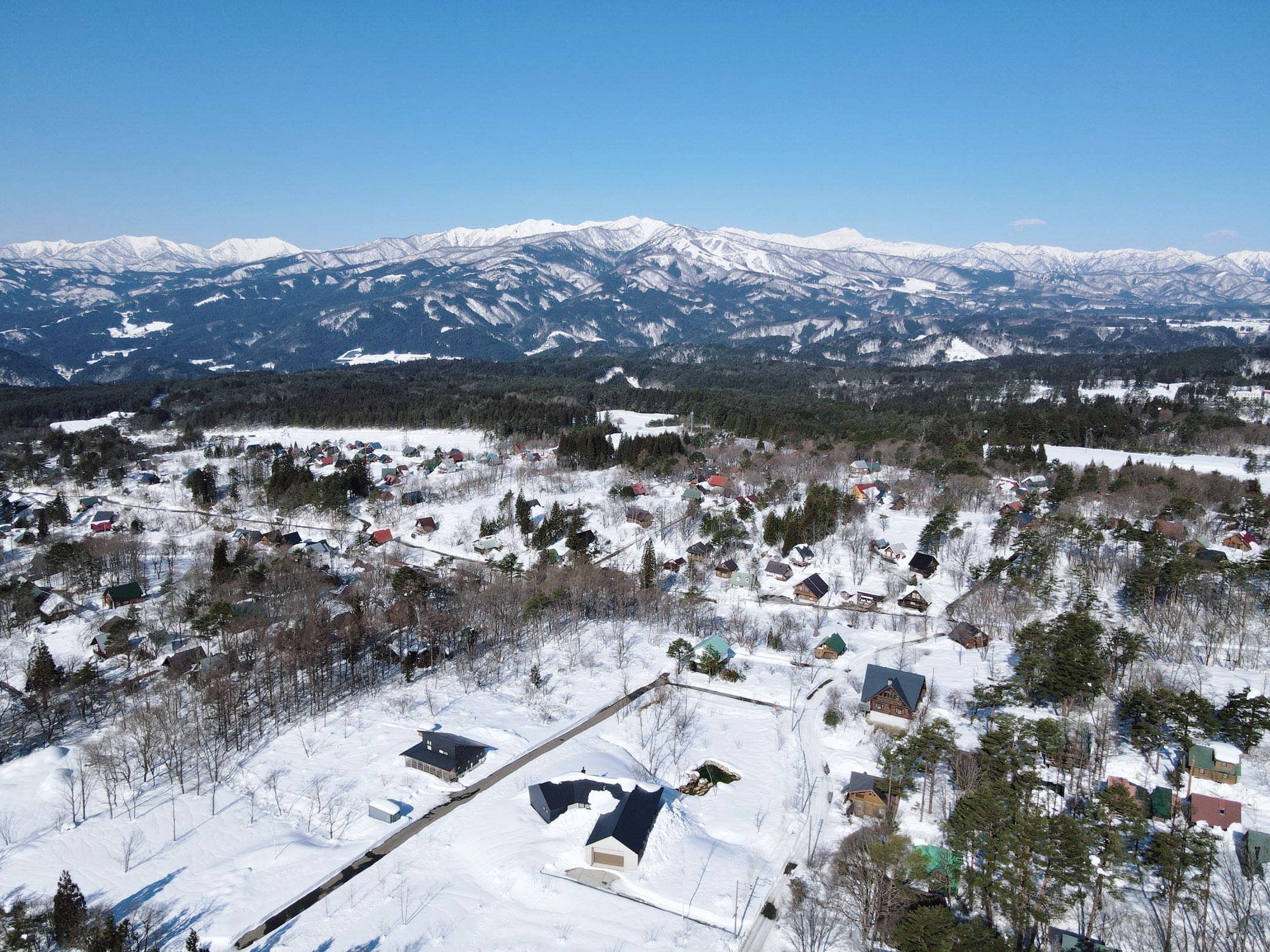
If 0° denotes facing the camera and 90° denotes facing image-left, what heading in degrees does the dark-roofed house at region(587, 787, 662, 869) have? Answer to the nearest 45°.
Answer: approximately 0°

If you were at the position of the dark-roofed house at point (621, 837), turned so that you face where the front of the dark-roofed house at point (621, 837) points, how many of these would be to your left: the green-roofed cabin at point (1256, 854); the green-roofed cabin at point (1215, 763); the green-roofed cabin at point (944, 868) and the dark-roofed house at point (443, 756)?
3

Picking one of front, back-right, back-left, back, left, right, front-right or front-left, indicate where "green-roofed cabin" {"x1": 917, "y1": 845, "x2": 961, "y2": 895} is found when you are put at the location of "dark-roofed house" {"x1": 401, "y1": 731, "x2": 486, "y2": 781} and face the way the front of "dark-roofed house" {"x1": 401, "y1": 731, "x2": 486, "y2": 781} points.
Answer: left

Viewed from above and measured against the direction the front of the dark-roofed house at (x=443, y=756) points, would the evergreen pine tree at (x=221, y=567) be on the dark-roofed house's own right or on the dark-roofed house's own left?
on the dark-roofed house's own right

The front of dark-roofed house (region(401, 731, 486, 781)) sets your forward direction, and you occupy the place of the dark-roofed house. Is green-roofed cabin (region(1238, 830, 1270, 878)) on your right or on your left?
on your left

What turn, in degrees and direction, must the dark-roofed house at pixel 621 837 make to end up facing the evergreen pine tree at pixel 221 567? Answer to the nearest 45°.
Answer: approximately 135° to its right

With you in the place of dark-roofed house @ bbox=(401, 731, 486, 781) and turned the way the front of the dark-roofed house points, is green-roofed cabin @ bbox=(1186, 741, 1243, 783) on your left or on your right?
on your left

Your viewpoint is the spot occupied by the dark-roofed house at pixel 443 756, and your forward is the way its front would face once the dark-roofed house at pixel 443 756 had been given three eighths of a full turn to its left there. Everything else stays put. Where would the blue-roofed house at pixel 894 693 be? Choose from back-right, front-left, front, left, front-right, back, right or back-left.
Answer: front

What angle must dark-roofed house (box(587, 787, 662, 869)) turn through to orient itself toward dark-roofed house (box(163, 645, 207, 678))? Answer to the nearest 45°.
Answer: approximately 135° to its right

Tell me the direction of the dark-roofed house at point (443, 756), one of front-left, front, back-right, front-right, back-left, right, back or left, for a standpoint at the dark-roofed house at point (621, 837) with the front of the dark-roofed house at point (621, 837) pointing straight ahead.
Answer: back-right

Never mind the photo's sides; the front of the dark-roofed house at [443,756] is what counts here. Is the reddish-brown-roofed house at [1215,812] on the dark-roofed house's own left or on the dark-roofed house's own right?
on the dark-roofed house's own left

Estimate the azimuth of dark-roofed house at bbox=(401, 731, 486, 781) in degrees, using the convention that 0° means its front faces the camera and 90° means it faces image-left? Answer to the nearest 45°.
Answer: approximately 45°
